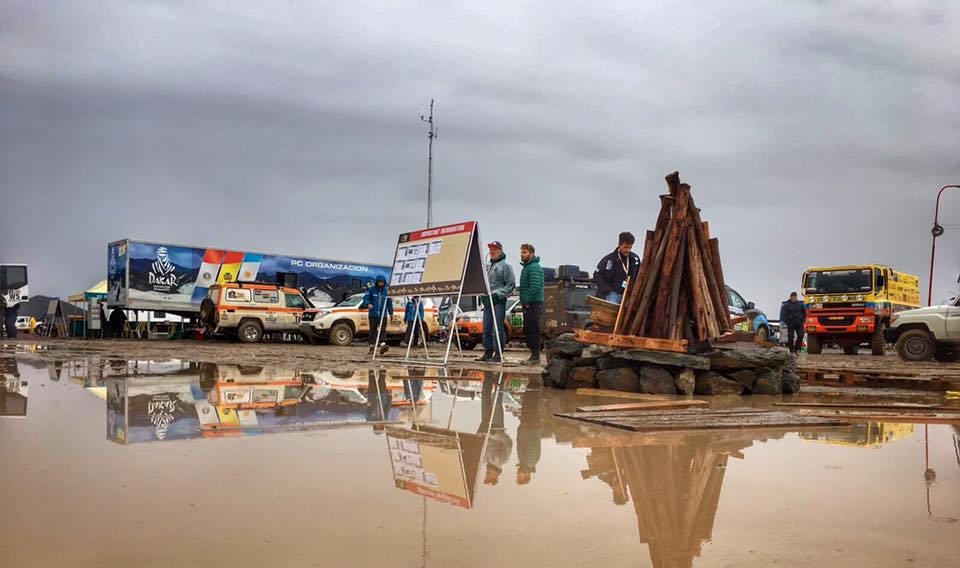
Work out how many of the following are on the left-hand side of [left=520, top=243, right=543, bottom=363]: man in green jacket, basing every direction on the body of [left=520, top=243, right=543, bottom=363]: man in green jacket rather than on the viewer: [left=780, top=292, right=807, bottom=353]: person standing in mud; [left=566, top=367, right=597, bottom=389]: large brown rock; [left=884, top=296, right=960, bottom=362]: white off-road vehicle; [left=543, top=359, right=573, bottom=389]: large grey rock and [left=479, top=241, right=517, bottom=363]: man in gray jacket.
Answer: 2

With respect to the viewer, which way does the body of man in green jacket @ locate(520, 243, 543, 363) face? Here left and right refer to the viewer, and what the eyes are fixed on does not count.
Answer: facing to the left of the viewer

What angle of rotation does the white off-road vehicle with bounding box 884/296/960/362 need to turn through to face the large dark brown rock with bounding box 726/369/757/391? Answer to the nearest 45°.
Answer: approximately 90° to its left

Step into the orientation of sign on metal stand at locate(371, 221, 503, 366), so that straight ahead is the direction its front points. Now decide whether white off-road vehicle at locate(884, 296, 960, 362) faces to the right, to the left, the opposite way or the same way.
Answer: to the right

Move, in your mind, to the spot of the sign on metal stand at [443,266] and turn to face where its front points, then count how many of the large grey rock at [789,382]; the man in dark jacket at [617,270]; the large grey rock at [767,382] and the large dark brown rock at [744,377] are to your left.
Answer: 4

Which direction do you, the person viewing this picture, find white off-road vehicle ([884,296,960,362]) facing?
facing to the left of the viewer

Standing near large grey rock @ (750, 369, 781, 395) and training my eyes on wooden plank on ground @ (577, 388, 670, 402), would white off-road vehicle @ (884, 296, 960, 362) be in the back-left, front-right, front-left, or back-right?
back-right

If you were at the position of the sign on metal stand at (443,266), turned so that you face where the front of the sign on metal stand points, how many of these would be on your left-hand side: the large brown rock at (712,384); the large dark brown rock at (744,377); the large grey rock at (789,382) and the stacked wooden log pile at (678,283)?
4

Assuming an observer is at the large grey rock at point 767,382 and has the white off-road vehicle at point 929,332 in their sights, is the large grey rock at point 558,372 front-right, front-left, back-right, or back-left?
back-left

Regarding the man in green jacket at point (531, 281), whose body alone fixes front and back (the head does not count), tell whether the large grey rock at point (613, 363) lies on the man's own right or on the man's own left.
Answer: on the man's own left

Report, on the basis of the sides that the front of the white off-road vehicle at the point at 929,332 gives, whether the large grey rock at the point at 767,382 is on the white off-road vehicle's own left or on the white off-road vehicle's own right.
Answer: on the white off-road vehicle's own left

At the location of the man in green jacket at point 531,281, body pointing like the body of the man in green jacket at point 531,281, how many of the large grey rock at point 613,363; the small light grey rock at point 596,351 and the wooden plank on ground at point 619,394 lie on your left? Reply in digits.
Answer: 3

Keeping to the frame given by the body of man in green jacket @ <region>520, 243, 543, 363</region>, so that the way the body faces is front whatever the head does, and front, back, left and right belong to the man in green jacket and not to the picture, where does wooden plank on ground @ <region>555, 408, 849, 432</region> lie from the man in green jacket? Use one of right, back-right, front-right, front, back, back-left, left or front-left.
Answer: left
